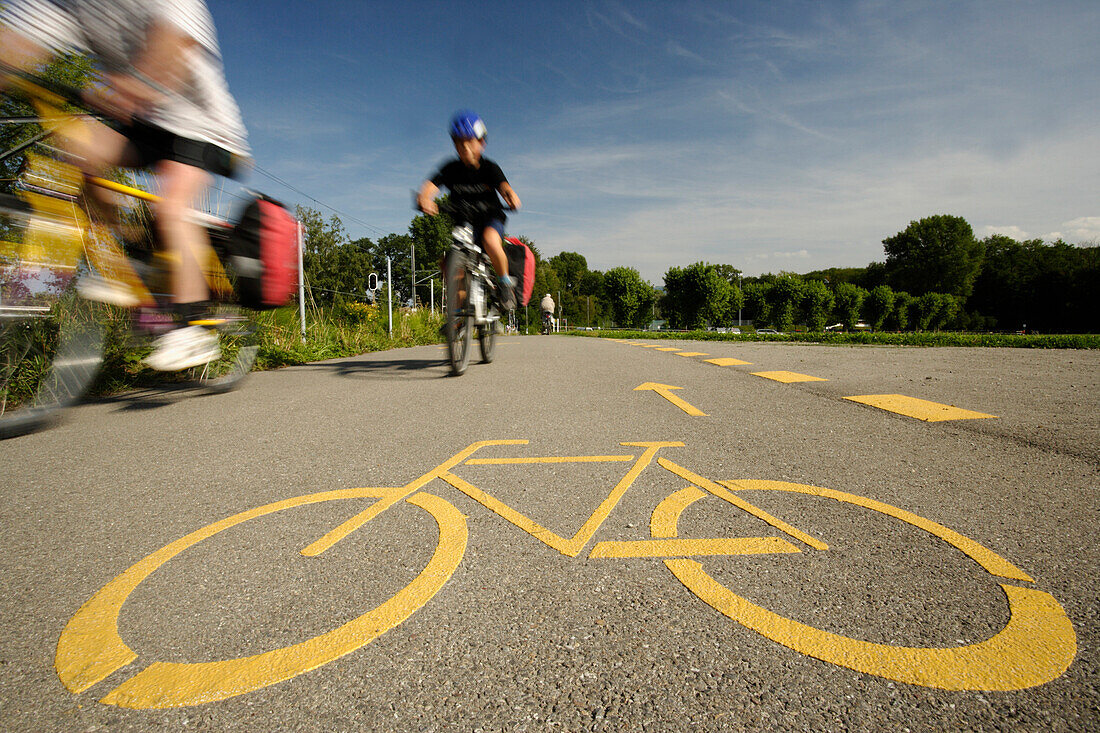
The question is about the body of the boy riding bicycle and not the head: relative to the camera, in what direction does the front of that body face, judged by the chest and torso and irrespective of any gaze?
toward the camera

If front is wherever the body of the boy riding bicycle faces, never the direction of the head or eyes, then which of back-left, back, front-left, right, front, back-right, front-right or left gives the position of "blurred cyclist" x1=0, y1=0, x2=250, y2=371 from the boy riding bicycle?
front-right
